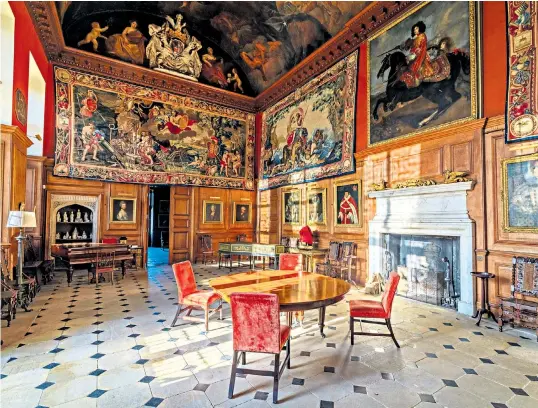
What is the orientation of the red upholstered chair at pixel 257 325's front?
away from the camera

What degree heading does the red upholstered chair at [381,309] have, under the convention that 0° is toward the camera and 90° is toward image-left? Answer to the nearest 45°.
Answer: approximately 90°

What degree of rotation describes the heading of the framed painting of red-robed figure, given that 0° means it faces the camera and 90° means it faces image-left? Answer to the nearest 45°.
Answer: approximately 45°

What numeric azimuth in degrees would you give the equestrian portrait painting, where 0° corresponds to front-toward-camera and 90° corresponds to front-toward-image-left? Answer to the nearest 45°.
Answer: approximately 45°

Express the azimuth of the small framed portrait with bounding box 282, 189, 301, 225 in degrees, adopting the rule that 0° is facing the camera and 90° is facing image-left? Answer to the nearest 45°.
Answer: approximately 45°

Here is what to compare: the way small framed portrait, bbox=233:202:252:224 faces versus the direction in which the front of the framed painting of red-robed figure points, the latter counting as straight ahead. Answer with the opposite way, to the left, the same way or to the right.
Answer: to the left

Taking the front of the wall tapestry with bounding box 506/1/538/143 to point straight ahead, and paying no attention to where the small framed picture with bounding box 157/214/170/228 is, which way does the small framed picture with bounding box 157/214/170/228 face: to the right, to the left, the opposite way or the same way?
to the left

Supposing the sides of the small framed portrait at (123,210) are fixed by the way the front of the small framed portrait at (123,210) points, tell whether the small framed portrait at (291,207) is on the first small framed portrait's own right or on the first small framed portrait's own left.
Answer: on the first small framed portrait's own left
